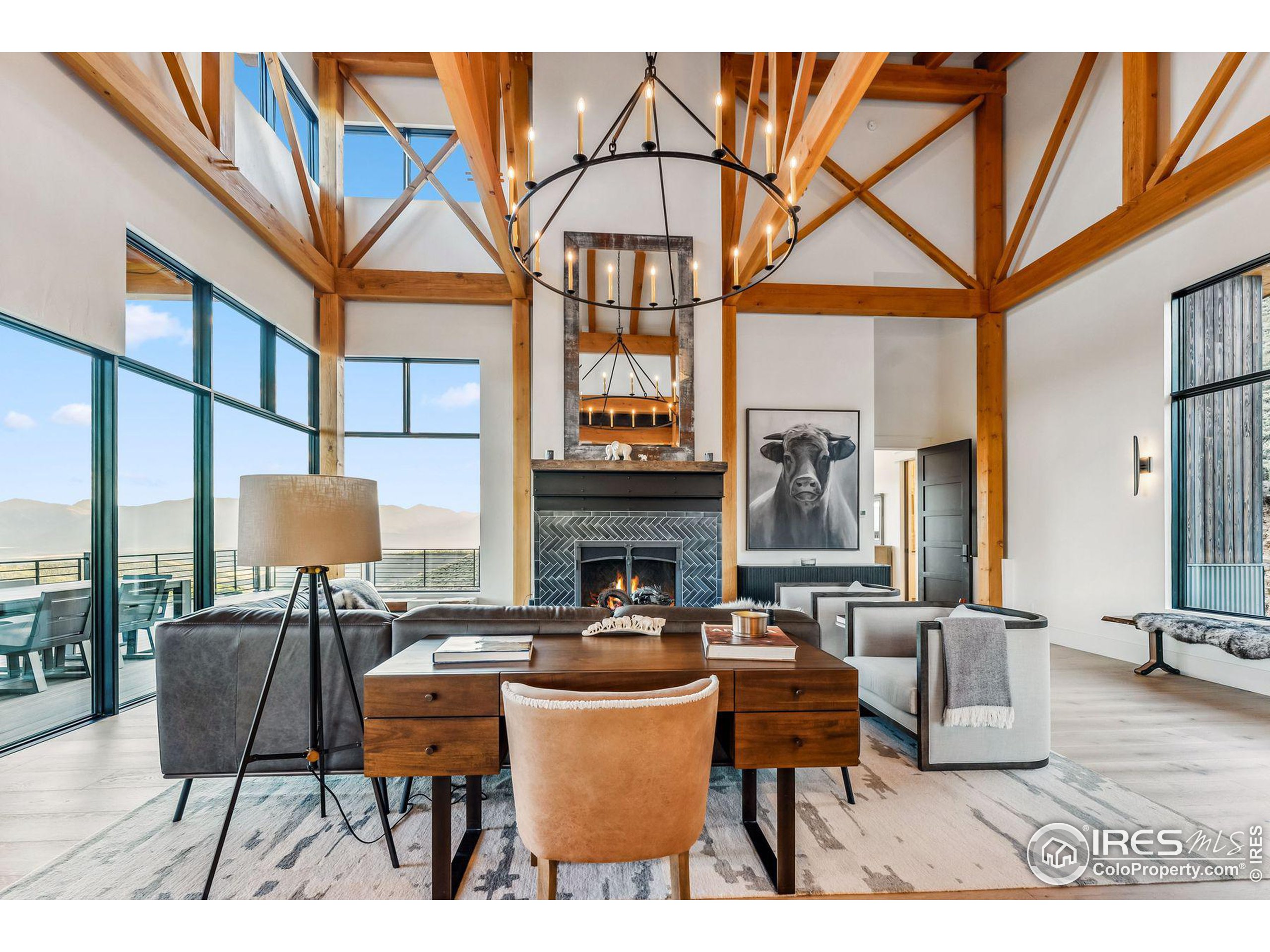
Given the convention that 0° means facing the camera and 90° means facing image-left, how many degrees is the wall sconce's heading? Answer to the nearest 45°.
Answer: approximately 90°

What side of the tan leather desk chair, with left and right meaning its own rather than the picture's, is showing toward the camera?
back

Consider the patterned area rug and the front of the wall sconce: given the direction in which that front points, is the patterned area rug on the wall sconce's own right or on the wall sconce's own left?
on the wall sconce's own left

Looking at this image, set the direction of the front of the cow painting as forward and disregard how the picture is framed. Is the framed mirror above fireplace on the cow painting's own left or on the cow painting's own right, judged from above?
on the cow painting's own right

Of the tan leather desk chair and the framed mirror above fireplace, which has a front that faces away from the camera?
the tan leather desk chair

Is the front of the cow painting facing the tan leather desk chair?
yes
